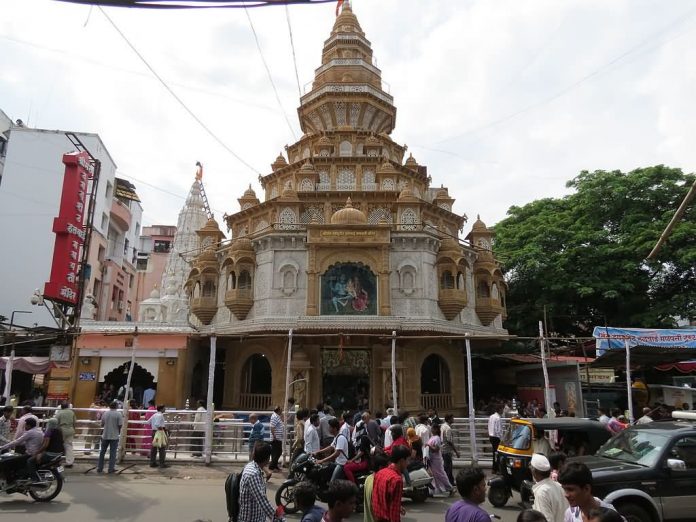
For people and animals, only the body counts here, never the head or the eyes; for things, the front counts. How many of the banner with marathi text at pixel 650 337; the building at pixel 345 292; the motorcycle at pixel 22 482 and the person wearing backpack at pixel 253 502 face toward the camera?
2

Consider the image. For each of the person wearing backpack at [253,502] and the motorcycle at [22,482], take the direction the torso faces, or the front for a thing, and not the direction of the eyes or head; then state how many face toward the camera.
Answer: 0

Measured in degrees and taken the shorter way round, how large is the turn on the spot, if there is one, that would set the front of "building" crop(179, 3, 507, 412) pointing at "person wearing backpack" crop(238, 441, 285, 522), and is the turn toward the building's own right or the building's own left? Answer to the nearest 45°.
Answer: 0° — it already faces them

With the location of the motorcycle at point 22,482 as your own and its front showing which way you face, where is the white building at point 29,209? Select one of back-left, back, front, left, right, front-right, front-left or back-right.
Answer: right

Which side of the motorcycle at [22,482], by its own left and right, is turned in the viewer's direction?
left

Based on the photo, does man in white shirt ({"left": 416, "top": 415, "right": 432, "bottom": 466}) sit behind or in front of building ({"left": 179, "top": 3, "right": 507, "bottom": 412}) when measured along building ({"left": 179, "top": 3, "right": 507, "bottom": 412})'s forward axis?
in front

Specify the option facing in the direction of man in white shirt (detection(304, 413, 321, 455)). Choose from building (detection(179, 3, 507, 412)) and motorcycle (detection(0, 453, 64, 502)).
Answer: the building

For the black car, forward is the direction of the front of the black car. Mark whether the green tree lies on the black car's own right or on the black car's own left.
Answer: on the black car's own right

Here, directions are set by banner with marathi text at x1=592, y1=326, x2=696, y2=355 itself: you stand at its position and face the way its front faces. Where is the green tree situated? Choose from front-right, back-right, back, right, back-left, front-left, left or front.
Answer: back

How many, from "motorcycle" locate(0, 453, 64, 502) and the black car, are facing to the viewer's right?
0

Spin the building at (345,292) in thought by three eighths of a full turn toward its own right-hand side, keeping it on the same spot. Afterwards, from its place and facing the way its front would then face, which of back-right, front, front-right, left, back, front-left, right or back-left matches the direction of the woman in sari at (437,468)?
back-left

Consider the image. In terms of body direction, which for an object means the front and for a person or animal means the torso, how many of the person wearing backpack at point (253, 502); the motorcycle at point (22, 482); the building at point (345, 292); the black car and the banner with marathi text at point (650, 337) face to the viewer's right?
1

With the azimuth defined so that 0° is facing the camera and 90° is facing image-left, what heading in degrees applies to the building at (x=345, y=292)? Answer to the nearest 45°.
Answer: approximately 0°

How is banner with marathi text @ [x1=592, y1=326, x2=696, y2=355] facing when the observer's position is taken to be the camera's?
facing the viewer

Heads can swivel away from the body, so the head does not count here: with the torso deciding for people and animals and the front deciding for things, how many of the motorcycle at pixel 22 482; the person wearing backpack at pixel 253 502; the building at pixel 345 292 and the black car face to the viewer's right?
1
